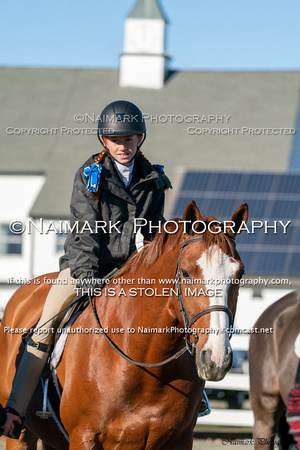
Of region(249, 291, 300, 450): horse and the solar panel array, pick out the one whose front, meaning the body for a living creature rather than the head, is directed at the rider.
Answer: the solar panel array

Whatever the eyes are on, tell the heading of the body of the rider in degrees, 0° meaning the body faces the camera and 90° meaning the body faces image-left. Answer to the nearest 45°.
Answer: approximately 315°

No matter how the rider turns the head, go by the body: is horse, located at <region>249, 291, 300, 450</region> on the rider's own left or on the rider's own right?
on the rider's own left

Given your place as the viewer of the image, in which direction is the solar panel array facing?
facing the viewer

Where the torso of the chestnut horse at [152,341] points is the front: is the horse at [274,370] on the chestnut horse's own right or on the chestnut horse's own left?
on the chestnut horse's own left

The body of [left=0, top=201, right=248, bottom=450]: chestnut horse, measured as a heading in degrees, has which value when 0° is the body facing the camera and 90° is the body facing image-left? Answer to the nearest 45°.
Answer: approximately 315°

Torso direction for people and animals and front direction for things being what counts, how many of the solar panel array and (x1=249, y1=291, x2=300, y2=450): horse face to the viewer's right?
1

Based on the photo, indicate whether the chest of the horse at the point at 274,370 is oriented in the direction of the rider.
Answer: no

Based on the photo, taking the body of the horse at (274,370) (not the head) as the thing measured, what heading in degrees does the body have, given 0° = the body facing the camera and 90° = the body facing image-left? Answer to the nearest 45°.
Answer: approximately 270°

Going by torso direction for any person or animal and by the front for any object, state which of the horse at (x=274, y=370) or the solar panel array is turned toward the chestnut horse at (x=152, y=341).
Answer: the solar panel array

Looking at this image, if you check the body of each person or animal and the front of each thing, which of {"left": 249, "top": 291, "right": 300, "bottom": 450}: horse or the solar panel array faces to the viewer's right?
the horse

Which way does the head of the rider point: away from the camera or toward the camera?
toward the camera

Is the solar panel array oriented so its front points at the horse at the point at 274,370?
yes

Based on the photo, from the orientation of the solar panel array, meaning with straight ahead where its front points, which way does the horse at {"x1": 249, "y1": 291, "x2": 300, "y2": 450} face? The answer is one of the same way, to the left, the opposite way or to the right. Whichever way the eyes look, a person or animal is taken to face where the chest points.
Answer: to the left

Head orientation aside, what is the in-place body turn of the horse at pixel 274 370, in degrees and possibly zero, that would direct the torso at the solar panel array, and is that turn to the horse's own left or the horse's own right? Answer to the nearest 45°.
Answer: approximately 90° to the horse's own left

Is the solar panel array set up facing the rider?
yes
